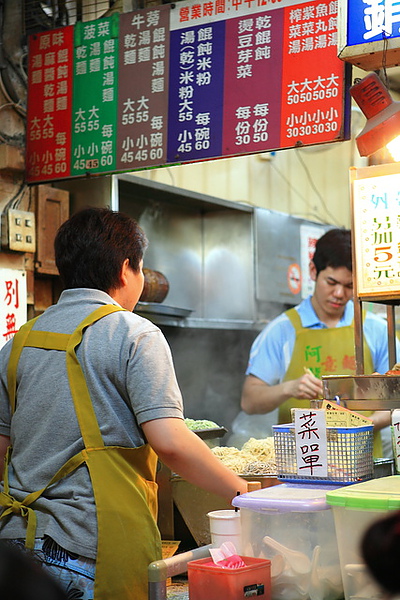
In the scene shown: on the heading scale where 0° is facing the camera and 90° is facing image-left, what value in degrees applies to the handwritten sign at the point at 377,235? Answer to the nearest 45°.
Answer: approximately 0°

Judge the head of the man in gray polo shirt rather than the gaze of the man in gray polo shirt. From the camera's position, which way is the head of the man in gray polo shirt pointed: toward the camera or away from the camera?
away from the camera

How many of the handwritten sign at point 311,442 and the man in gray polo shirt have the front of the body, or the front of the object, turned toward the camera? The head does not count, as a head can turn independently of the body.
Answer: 1

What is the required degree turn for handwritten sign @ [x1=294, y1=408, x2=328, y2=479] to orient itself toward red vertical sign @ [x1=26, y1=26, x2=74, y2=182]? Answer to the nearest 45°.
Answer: approximately 135° to its right

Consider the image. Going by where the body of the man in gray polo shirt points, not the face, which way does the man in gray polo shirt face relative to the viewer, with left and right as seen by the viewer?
facing away from the viewer and to the right of the viewer

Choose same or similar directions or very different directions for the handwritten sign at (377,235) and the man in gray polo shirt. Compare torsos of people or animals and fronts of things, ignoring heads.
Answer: very different directions

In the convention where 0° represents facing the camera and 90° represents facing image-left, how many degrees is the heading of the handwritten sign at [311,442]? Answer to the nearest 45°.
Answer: approximately 0°
